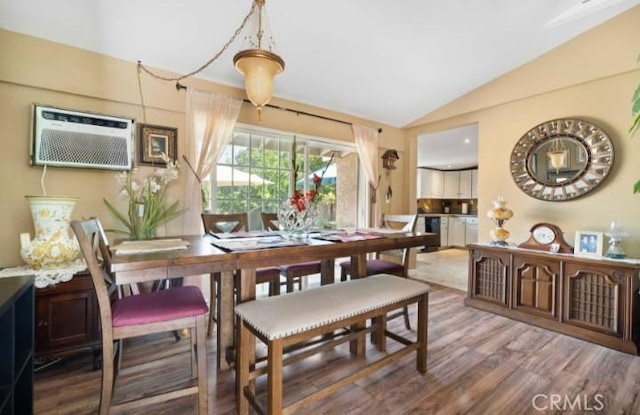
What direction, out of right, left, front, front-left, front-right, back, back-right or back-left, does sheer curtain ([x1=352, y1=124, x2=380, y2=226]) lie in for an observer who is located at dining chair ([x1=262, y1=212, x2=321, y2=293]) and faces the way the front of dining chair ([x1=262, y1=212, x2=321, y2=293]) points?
left

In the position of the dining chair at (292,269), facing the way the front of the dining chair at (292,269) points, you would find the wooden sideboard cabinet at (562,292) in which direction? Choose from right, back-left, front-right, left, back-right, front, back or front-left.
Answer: front-left

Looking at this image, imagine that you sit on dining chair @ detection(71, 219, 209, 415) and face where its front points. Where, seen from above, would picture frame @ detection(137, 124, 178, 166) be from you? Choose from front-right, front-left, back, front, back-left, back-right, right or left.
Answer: left

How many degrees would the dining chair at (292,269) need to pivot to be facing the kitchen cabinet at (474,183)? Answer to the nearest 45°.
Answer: approximately 90° to its left

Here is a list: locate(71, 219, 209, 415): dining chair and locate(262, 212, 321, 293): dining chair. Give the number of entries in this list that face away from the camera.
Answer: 0

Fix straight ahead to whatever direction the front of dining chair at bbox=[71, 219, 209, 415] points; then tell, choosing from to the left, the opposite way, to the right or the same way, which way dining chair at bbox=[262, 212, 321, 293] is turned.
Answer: to the right

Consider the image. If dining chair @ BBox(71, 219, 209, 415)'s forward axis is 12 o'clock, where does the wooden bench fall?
The wooden bench is roughly at 1 o'clock from the dining chair.

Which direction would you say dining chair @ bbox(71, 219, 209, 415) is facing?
to the viewer's right

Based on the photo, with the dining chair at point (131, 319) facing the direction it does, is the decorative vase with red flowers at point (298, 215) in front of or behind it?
in front

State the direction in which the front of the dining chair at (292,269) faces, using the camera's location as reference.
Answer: facing the viewer and to the right of the viewer

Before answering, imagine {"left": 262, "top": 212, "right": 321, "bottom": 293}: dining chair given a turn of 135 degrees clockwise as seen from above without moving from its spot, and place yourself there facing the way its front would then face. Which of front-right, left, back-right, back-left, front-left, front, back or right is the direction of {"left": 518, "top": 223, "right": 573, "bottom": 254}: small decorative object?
back

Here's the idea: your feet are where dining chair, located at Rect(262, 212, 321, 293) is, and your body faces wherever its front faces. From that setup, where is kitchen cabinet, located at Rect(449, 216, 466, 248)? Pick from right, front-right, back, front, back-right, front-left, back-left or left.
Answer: left

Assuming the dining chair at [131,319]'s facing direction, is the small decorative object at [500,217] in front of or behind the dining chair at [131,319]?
in front
